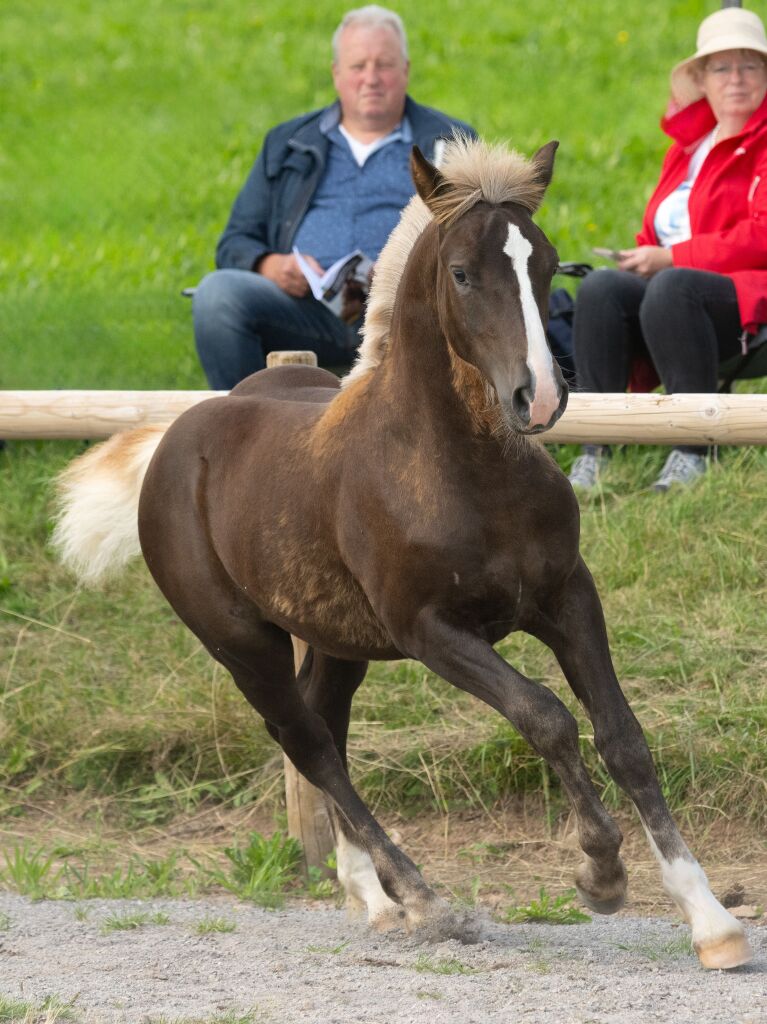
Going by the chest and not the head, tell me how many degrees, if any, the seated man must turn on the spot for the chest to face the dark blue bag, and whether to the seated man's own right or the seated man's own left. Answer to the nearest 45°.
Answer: approximately 90° to the seated man's own left

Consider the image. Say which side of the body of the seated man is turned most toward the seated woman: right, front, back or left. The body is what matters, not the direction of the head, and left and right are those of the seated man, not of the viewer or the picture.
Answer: left

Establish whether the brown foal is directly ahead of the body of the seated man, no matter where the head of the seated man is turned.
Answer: yes

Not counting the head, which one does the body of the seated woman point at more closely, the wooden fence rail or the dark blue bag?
the wooden fence rail

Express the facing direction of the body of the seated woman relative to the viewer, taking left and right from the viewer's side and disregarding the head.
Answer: facing the viewer and to the left of the viewer

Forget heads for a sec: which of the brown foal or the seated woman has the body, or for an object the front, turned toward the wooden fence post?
the seated woman

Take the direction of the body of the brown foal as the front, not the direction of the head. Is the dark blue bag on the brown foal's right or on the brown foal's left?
on the brown foal's left

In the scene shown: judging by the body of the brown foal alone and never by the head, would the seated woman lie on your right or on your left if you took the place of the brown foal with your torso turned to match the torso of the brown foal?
on your left

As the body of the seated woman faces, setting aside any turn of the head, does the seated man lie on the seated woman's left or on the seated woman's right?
on the seated woman's right

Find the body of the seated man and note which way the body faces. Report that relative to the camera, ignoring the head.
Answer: toward the camera

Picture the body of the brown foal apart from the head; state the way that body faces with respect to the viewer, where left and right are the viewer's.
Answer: facing the viewer and to the right of the viewer

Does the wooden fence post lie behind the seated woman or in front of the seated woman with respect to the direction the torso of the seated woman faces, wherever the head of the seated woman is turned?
in front
